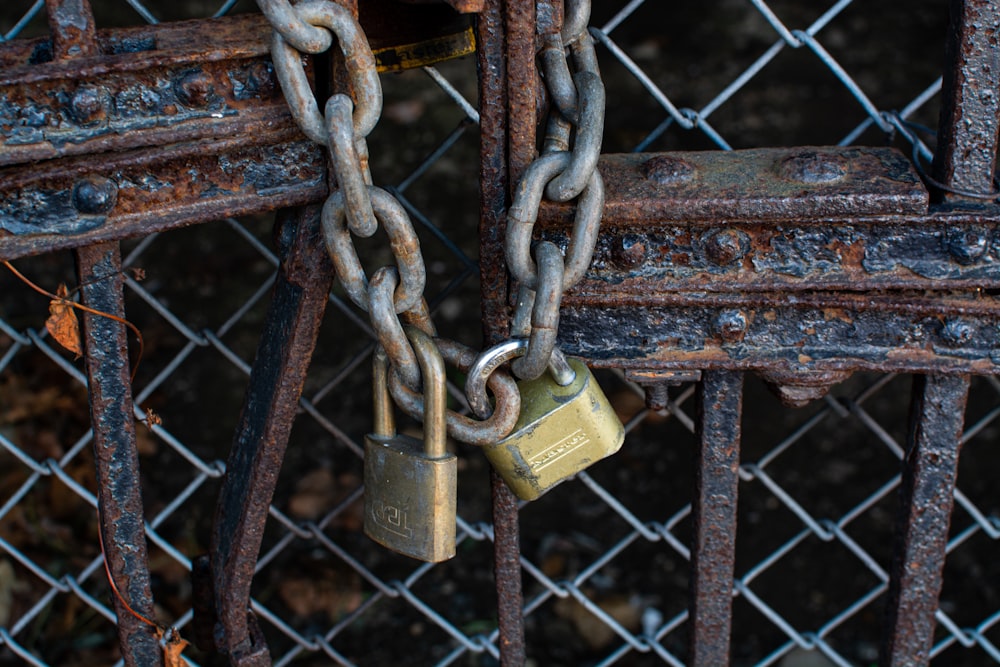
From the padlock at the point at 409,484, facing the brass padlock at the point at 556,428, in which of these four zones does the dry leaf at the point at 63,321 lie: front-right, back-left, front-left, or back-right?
back-left

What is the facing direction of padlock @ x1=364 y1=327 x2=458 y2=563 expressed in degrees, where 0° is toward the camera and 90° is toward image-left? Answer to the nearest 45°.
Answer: approximately 45°

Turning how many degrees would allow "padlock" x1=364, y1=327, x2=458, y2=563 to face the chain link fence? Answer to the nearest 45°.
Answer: approximately 135° to its right
